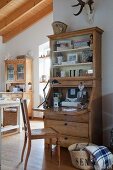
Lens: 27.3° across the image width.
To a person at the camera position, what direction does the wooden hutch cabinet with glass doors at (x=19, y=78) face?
facing the viewer and to the left of the viewer

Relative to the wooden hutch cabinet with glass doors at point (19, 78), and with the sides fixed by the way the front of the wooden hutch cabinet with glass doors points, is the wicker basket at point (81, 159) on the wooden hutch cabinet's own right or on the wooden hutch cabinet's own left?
on the wooden hutch cabinet's own left

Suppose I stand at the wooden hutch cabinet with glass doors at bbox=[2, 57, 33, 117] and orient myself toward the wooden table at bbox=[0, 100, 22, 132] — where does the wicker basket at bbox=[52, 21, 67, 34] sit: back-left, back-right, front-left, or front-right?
front-left

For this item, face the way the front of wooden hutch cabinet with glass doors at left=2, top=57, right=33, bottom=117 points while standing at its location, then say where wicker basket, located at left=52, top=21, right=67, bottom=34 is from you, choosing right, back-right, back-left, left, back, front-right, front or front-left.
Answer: front-left

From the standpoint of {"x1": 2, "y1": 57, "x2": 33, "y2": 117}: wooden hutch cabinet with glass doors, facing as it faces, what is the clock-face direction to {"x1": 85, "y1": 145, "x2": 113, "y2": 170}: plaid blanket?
The plaid blanket is roughly at 10 o'clock from the wooden hutch cabinet with glass doors.

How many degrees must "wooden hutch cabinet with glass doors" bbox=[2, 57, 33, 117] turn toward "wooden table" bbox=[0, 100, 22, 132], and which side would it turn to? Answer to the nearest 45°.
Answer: approximately 45° to its left

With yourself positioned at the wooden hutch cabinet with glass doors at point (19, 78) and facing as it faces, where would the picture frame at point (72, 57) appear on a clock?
The picture frame is roughly at 10 o'clock from the wooden hutch cabinet with glass doors.
